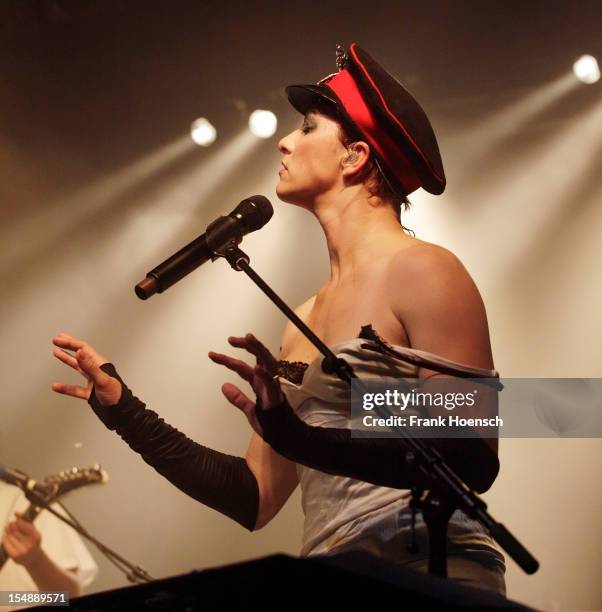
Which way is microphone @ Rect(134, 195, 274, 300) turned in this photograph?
to the viewer's right

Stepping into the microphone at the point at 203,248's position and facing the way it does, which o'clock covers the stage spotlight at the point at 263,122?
The stage spotlight is roughly at 9 o'clock from the microphone.
